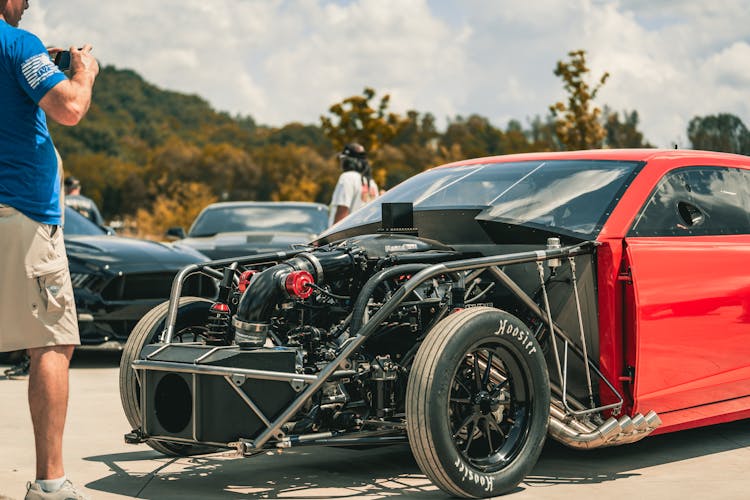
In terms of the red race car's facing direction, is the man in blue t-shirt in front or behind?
in front

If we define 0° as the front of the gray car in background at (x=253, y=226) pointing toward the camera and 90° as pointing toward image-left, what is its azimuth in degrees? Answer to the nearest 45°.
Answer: approximately 0°

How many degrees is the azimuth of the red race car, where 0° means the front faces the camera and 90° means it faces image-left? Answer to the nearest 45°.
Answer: approximately 45°

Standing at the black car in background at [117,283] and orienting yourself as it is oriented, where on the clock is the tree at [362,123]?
The tree is roughly at 8 o'clock from the black car in background.

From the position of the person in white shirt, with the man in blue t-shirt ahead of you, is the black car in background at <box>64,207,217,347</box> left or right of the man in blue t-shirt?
right

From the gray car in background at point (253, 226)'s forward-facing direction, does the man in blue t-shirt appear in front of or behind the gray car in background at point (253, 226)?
in front

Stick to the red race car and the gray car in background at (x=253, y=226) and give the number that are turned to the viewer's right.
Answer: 0

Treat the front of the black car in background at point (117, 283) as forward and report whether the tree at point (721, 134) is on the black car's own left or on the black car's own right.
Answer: on the black car's own left

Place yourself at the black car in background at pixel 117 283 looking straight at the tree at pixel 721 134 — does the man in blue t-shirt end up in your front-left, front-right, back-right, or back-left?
back-right

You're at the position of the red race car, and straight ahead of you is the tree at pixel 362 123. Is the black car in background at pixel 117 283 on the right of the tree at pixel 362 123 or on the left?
left

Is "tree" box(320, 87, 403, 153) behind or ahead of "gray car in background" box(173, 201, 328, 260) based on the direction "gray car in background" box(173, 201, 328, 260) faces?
behind
